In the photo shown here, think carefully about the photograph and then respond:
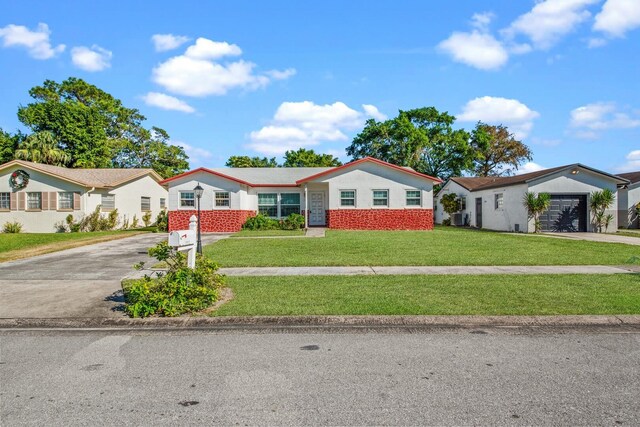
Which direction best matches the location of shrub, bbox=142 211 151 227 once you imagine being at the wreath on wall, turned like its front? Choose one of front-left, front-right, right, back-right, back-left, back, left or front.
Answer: left

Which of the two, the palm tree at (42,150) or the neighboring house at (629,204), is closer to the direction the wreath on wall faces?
the neighboring house

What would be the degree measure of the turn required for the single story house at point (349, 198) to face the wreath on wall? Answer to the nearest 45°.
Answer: approximately 90° to its right

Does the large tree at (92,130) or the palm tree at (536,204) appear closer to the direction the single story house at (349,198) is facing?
the palm tree

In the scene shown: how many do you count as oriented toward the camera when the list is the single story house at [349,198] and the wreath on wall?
2

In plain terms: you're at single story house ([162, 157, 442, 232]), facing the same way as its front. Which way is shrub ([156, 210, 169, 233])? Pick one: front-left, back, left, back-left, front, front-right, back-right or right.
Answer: right

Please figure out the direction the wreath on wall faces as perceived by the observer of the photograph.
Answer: facing the viewer

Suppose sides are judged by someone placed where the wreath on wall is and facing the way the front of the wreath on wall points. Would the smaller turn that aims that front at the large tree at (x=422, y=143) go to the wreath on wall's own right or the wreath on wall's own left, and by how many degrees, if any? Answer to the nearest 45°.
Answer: approximately 90° to the wreath on wall's own left

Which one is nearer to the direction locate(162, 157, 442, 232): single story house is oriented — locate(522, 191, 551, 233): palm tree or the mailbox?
the mailbox

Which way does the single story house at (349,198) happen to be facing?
toward the camera

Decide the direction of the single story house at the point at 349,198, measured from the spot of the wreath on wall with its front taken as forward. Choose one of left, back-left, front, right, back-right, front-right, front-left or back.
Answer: front-left

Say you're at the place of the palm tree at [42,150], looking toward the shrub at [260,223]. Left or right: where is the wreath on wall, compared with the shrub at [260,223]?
right

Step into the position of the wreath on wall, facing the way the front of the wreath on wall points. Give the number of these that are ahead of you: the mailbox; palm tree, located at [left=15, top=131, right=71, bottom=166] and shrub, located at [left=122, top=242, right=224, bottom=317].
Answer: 2

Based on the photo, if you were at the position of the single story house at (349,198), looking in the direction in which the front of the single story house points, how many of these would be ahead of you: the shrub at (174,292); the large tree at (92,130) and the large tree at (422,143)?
1

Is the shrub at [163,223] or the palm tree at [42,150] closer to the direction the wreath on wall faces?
the shrub

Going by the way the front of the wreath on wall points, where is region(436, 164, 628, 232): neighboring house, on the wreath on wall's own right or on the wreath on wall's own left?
on the wreath on wall's own left
